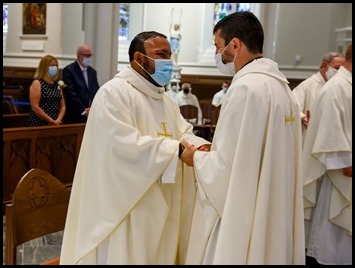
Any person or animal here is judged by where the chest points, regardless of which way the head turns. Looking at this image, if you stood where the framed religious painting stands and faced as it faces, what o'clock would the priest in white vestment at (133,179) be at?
The priest in white vestment is roughly at 12 o'clock from the framed religious painting.

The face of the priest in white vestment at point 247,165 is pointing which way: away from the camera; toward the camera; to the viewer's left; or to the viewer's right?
to the viewer's left

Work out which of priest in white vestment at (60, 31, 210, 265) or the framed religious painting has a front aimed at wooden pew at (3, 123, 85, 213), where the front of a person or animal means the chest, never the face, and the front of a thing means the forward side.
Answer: the framed religious painting

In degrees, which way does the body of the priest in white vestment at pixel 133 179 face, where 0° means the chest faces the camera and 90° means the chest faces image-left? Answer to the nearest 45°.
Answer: approximately 315°

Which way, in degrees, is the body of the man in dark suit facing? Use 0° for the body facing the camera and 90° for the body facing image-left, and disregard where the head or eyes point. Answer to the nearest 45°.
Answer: approximately 315°

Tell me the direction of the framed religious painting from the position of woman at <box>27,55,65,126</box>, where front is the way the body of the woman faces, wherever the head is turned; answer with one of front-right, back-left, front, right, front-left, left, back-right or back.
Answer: back-left

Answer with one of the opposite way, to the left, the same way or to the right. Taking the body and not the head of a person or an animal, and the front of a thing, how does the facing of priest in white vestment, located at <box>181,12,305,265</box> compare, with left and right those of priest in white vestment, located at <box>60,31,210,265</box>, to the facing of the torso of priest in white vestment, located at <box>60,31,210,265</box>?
the opposite way

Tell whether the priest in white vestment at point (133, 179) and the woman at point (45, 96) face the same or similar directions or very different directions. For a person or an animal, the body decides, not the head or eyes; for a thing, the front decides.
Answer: same or similar directions

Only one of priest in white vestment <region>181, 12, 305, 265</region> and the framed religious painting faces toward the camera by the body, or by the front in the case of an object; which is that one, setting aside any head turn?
the framed religious painting

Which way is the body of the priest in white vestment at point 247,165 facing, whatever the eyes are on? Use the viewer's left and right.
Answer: facing away from the viewer and to the left of the viewer

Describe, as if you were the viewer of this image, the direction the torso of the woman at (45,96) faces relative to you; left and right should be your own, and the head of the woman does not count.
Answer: facing the viewer and to the right of the viewer

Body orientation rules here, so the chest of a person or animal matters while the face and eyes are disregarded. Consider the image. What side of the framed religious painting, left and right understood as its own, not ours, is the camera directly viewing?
front
